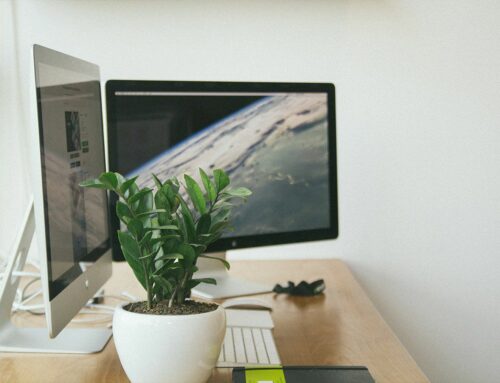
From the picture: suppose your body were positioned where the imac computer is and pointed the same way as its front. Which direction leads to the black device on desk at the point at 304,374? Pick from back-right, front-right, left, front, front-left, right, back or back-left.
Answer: front-right

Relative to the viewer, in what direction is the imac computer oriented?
to the viewer's right

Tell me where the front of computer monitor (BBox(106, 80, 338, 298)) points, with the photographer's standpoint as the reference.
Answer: facing the viewer and to the right of the viewer

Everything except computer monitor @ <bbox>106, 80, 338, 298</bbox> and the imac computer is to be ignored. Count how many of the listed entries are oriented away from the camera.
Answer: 0

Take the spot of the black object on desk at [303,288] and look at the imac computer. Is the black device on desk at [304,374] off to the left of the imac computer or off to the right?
left

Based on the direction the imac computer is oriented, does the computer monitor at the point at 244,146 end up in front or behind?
in front
